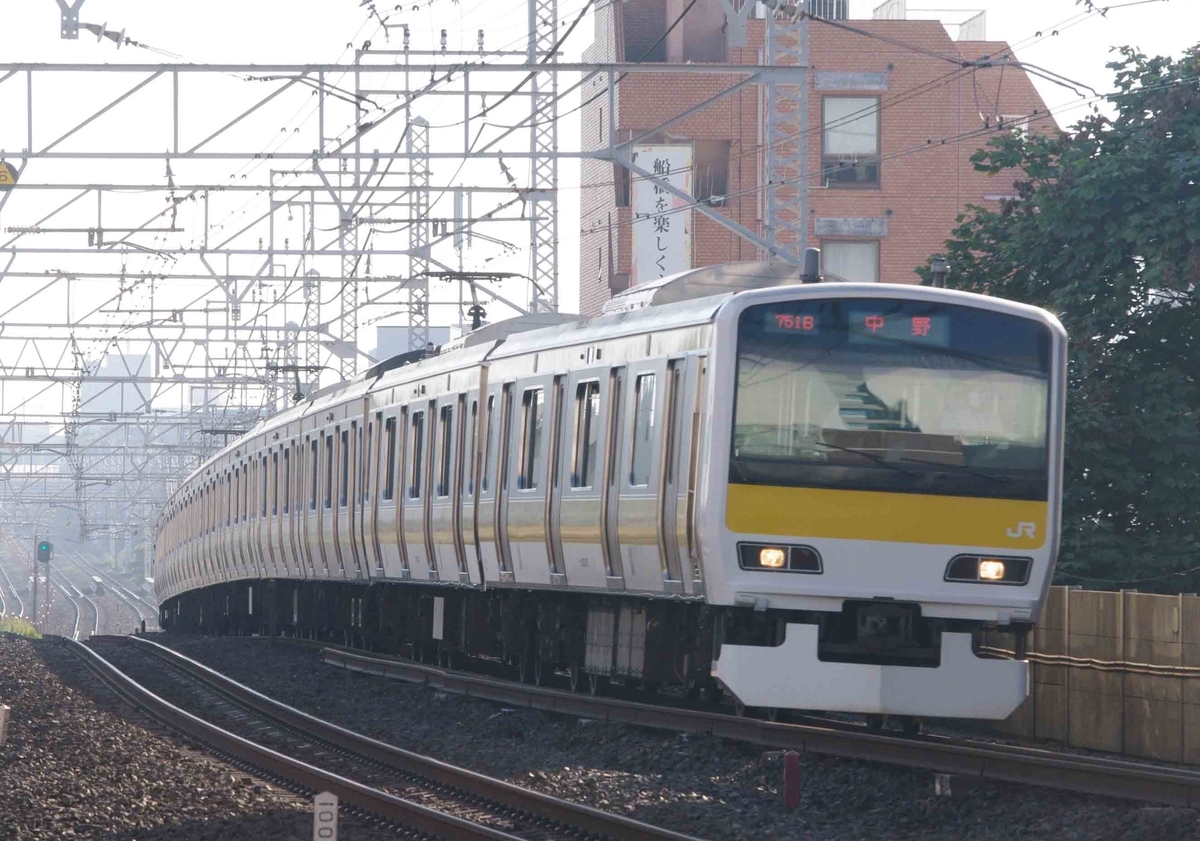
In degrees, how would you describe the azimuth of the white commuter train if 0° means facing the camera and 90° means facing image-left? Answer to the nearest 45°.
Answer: approximately 315°

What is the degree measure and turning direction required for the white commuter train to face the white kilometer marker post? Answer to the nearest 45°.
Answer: approximately 90° to its right

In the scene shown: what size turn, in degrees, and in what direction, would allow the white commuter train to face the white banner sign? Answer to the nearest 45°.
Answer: approximately 135° to its left

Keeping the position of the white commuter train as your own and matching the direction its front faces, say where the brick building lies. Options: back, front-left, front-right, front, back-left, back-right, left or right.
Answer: back-left

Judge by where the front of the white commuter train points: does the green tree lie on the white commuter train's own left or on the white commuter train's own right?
on the white commuter train's own left
